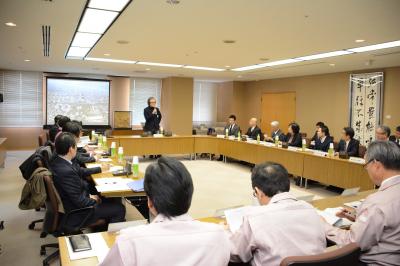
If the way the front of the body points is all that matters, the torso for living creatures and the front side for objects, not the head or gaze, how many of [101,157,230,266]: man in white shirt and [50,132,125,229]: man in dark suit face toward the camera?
0

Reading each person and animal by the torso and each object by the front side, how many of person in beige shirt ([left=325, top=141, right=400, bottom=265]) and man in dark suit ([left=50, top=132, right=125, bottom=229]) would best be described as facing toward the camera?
0

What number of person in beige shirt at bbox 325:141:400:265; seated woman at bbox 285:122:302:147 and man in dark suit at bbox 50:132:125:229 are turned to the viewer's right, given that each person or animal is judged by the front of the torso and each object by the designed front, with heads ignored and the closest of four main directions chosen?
1

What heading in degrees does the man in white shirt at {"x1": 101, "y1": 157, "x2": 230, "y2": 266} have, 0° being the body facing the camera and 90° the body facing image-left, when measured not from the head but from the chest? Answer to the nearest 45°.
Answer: approximately 180°

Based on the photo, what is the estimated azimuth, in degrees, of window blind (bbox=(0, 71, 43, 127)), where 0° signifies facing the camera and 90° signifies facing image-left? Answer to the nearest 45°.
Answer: approximately 0°

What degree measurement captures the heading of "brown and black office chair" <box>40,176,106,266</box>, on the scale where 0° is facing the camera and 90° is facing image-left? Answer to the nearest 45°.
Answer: approximately 270°
